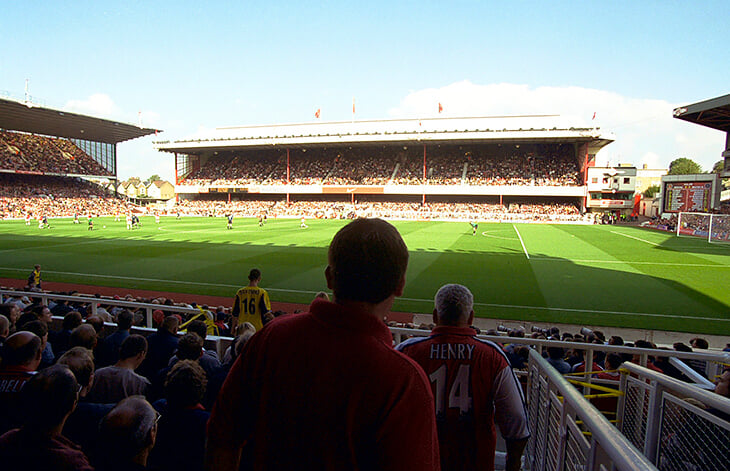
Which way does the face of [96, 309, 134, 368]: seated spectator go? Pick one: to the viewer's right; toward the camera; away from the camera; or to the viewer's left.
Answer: away from the camera

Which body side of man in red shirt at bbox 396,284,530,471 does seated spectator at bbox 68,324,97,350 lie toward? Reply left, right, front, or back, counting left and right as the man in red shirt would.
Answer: left

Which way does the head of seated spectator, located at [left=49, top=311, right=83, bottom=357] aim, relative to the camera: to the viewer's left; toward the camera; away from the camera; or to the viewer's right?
away from the camera

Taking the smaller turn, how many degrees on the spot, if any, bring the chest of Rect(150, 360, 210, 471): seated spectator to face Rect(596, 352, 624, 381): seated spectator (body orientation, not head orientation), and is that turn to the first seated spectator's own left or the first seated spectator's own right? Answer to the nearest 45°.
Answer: approximately 90° to the first seated spectator's own right

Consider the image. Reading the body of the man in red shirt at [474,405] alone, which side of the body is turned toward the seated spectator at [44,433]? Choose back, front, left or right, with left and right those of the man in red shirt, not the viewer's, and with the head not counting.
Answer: left

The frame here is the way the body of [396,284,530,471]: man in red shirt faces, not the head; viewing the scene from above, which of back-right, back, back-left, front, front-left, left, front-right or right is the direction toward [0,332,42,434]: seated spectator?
left

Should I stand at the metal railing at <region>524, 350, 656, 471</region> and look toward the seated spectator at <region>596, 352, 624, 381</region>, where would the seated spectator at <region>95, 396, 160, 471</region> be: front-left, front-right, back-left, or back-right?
back-left

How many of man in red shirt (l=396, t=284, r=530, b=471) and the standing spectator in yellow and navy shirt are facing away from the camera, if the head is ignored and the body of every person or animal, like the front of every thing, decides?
2

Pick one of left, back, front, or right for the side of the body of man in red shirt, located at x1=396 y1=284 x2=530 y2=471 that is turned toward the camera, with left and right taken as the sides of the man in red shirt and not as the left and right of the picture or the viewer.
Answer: back

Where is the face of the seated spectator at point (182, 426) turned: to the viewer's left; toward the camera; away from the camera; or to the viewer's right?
away from the camera

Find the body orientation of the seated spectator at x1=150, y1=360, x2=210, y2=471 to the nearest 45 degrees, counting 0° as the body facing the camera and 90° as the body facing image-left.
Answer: approximately 180°

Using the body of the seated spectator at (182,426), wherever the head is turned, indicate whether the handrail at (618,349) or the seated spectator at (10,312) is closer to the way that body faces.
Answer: the seated spectator

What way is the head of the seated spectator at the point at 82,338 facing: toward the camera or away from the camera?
away from the camera

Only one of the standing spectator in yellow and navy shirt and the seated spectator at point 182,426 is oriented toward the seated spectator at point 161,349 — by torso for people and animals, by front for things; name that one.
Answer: the seated spectator at point 182,426

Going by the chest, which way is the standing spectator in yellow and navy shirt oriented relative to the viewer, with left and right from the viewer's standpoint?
facing away from the viewer
